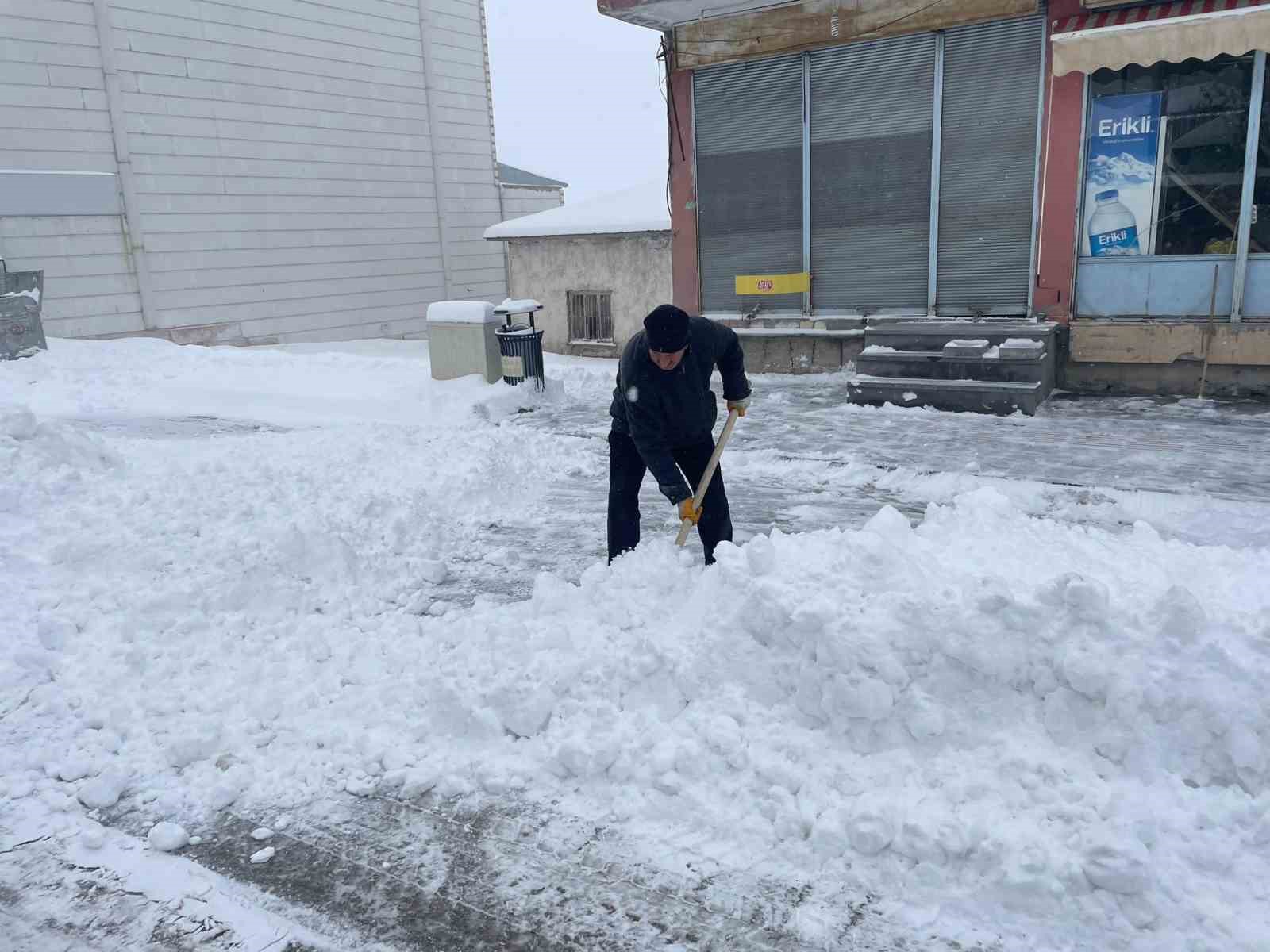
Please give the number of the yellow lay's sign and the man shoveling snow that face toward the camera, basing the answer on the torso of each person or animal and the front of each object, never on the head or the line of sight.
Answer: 2

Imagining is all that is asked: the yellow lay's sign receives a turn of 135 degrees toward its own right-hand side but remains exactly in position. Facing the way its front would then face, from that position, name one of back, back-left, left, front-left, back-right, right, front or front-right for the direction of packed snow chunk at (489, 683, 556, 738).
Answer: back-left

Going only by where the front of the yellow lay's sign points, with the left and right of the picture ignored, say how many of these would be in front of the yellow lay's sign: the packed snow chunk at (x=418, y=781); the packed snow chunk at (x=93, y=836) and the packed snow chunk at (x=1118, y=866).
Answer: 3

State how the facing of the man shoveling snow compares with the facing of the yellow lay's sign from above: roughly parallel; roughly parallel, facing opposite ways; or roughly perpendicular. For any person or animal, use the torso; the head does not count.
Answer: roughly parallel

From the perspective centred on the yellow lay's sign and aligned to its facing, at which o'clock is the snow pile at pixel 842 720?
The snow pile is roughly at 12 o'clock from the yellow lay's sign.

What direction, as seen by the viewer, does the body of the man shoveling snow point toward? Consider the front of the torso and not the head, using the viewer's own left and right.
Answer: facing the viewer

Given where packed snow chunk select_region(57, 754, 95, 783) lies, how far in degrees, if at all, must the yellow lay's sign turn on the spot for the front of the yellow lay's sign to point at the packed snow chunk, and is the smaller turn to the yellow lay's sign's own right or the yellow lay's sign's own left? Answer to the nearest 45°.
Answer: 0° — it already faces it

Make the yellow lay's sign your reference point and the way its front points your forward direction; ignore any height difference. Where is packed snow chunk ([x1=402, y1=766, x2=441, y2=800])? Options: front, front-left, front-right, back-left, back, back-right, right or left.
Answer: front

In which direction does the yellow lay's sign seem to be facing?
toward the camera

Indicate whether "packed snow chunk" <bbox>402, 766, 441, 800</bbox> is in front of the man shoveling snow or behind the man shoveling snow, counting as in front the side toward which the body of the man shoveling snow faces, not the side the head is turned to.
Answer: in front

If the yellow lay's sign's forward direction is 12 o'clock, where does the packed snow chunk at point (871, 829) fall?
The packed snow chunk is roughly at 12 o'clock from the yellow lay's sign.

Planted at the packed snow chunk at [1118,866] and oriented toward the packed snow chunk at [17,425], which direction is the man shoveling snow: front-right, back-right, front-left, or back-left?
front-right

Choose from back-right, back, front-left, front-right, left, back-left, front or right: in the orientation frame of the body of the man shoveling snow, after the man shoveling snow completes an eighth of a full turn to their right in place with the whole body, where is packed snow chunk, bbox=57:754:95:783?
front

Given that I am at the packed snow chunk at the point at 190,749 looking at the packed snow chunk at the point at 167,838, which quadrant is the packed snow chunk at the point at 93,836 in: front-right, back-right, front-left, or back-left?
front-right

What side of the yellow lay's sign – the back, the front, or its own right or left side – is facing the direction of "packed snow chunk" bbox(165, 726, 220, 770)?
front

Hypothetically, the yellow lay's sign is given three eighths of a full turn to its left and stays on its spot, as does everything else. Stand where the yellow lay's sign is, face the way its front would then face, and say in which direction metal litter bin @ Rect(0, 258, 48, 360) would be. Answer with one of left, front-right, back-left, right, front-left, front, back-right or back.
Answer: back-left

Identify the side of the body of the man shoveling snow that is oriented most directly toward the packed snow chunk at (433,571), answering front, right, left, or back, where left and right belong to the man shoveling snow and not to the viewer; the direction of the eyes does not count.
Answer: right

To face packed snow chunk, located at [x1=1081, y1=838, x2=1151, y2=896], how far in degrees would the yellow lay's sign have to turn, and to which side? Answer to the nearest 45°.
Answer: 0° — it already faces it
